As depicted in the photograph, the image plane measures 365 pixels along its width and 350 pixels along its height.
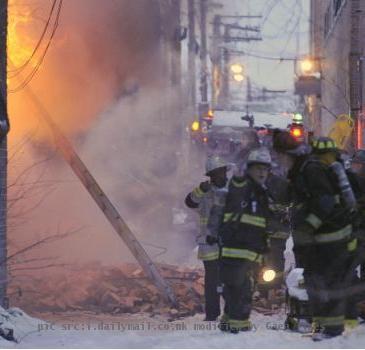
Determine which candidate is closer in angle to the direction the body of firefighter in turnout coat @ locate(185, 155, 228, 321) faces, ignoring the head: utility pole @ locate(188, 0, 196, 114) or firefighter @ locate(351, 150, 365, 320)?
the firefighter

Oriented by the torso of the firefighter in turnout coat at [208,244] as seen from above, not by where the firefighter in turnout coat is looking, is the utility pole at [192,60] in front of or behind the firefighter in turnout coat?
behind

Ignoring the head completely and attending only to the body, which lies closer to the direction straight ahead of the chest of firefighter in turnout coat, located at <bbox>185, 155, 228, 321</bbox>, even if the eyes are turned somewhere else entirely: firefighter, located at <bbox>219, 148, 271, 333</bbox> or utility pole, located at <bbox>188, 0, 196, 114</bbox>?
the firefighter

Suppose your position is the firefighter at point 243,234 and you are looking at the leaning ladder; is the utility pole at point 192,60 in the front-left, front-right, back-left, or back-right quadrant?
front-right

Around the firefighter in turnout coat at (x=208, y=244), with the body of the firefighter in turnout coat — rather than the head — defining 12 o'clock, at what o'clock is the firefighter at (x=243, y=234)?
The firefighter is roughly at 1 o'clock from the firefighter in turnout coat.

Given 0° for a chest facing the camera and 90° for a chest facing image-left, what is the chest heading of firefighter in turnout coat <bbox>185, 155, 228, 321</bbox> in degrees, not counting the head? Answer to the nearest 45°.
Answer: approximately 315°

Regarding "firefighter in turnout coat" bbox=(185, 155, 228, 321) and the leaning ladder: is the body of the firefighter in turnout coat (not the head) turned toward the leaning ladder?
no

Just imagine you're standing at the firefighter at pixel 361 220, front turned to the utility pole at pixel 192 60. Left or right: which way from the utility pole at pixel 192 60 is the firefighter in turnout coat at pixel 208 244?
left

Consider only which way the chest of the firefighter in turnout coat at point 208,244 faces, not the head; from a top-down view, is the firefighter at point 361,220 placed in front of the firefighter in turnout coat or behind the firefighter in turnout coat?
in front

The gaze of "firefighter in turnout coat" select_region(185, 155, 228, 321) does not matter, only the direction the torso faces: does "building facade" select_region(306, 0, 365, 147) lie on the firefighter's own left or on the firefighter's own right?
on the firefighter's own left

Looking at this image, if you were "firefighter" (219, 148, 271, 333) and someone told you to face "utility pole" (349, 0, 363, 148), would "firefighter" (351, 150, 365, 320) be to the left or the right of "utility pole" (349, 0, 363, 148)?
right

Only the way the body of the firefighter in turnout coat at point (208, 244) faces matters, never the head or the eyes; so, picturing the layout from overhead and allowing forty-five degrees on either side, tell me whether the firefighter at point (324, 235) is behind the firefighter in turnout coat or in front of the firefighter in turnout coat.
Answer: in front
